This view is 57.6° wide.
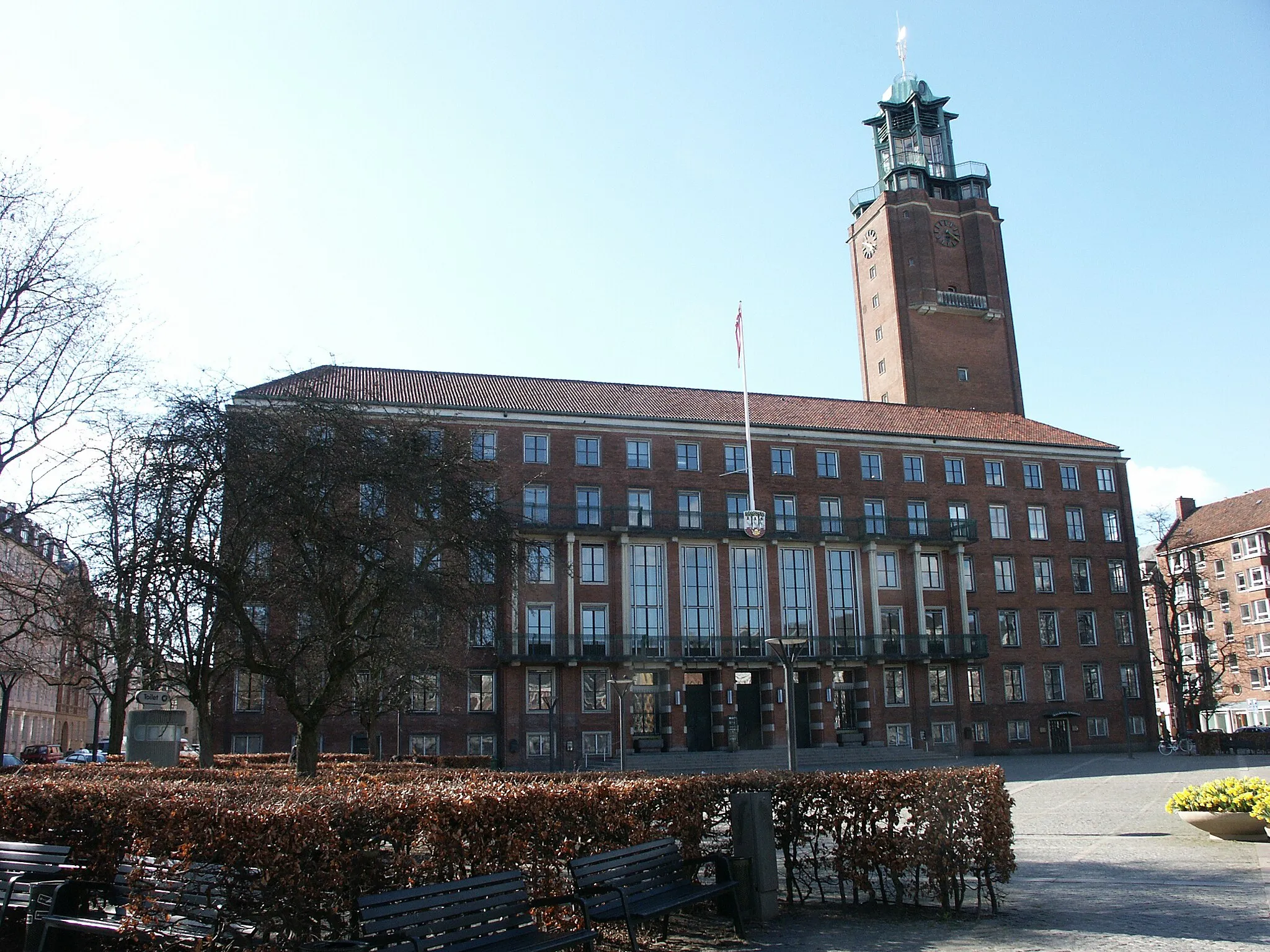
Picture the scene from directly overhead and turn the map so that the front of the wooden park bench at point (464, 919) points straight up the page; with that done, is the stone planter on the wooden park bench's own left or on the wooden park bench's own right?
on the wooden park bench's own left

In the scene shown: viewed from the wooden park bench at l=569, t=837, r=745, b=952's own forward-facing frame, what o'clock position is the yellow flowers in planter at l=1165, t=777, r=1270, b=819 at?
The yellow flowers in planter is roughly at 9 o'clock from the wooden park bench.

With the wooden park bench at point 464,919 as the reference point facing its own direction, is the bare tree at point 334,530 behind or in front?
behind

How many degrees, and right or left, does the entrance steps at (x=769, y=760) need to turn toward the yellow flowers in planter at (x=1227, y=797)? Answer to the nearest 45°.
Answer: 0° — it already faces it

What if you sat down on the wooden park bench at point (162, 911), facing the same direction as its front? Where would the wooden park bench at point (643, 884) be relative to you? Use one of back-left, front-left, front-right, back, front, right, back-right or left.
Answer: back-left

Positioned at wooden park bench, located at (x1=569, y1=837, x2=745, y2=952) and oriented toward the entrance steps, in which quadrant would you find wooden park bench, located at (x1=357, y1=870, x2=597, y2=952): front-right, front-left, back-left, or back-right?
back-left

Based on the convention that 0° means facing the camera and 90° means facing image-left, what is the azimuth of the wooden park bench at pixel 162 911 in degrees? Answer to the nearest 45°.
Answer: approximately 45°

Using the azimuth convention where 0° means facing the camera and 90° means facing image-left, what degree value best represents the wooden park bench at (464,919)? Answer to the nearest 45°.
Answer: approximately 315°

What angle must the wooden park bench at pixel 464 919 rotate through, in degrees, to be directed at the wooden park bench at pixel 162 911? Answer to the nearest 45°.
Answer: approximately 135° to its right

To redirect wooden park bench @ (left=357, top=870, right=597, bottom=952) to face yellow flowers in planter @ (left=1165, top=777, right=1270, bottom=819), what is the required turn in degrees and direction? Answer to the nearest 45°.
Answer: approximately 90° to its left

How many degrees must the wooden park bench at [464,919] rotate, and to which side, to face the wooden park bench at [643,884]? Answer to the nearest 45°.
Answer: approximately 90° to its left
